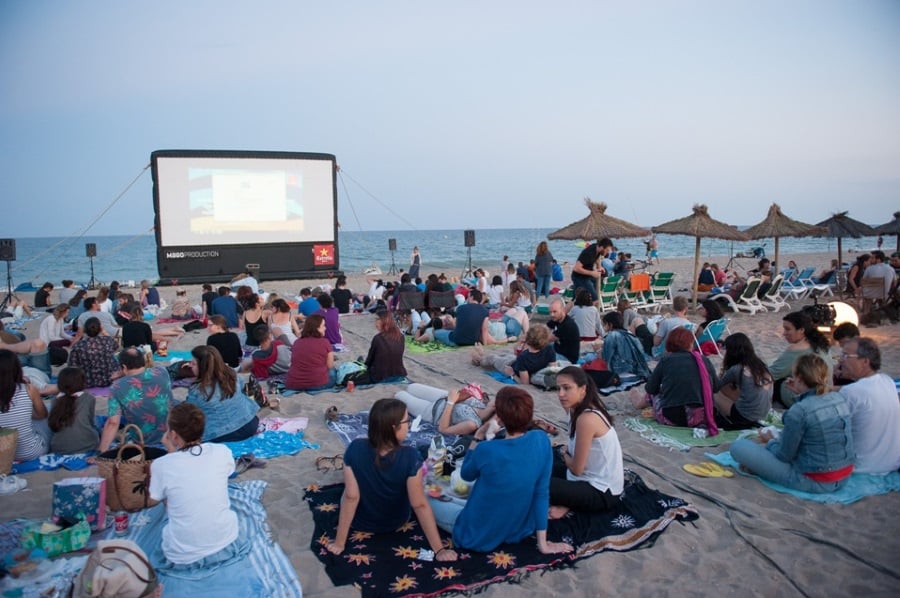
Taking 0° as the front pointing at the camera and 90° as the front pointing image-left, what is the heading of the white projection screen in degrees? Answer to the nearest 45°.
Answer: approximately 0°

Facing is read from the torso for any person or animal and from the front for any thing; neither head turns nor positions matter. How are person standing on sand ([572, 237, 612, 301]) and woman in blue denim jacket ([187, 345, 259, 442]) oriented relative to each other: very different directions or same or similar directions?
very different directions

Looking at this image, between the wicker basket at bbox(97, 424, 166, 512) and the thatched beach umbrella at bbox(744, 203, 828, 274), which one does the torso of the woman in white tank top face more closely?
the wicker basket

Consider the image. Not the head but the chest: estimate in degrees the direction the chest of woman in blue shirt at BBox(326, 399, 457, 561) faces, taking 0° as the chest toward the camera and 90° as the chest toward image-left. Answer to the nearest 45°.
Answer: approximately 180°

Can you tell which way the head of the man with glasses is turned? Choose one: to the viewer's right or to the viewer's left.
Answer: to the viewer's left

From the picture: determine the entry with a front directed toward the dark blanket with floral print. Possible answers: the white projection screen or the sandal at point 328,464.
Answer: the white projection screen

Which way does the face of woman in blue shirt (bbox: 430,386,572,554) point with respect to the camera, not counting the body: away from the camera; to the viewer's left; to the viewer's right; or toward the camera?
away from the camera

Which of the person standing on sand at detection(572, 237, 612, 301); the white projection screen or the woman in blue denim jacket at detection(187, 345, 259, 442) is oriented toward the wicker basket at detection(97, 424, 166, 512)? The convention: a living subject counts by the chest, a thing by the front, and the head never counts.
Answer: the white projection screen

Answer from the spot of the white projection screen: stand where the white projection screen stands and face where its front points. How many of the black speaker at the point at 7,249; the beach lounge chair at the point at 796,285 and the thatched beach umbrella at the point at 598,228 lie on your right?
1

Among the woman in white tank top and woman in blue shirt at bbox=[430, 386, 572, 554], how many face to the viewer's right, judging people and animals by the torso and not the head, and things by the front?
0

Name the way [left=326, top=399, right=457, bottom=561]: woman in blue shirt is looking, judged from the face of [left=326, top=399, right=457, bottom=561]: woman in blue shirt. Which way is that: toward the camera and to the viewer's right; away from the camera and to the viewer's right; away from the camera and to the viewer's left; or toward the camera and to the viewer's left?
away from the camera and to the viewer's right
